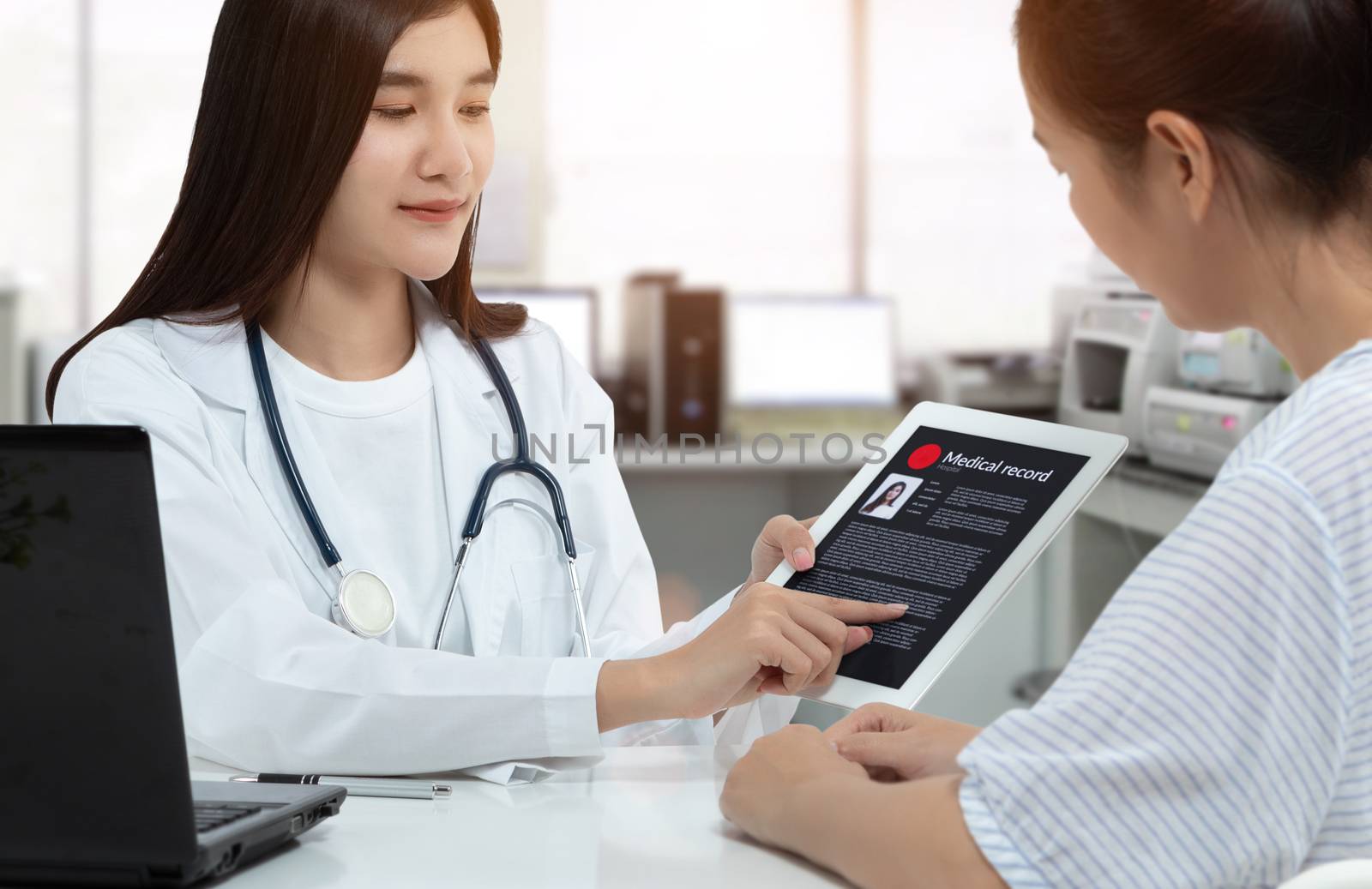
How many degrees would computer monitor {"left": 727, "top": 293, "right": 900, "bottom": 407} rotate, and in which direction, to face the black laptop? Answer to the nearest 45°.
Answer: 0° — it already faces it

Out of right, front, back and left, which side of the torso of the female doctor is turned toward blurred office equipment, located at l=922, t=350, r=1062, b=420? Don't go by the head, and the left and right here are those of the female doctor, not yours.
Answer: left

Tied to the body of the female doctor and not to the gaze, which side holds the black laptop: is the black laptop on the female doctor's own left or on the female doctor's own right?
on the female doctor's own right

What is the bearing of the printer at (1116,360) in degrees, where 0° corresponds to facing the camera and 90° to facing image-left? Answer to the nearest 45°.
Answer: approximately 45°

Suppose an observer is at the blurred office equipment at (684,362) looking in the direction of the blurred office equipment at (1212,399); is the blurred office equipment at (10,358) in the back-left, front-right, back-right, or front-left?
back-right

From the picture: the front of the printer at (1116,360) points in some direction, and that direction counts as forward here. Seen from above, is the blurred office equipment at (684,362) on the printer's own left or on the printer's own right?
on the printer's own right

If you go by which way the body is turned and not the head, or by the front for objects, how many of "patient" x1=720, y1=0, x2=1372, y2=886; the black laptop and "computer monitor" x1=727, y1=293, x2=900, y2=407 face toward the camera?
1

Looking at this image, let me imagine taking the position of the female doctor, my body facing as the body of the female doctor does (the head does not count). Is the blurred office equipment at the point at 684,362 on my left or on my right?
on my left

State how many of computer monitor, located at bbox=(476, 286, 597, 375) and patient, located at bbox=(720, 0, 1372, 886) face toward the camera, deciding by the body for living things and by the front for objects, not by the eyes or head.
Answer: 1

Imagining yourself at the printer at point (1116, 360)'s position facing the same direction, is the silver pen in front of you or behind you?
in front

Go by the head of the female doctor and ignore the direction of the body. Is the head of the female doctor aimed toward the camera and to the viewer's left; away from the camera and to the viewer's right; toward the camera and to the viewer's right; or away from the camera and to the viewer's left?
toward the camera and to the viewer's right

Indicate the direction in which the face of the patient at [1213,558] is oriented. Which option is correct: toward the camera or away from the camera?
away from the camera

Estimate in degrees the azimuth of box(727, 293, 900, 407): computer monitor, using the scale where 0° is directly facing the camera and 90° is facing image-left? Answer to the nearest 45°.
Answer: approximately 0°
